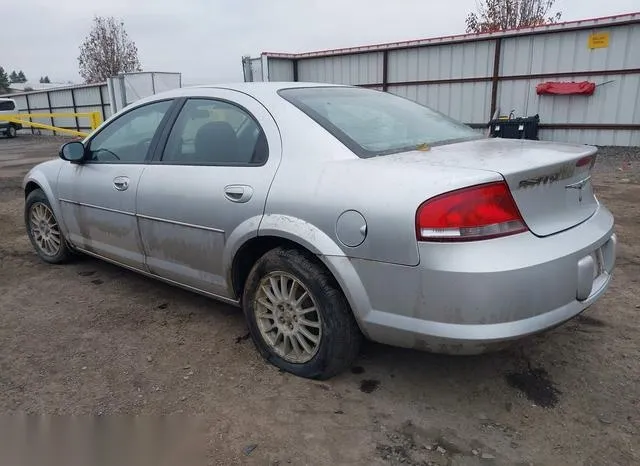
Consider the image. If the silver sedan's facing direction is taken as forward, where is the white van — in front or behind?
in front

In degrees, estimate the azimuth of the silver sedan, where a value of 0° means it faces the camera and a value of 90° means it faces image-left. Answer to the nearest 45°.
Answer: approximately 135°

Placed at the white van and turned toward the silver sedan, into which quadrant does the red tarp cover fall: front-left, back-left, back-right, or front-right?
front-left

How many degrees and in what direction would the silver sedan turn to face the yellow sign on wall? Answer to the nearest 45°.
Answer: approximately 90° to its right

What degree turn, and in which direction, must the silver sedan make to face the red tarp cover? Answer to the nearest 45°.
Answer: approximately 90° to its right
